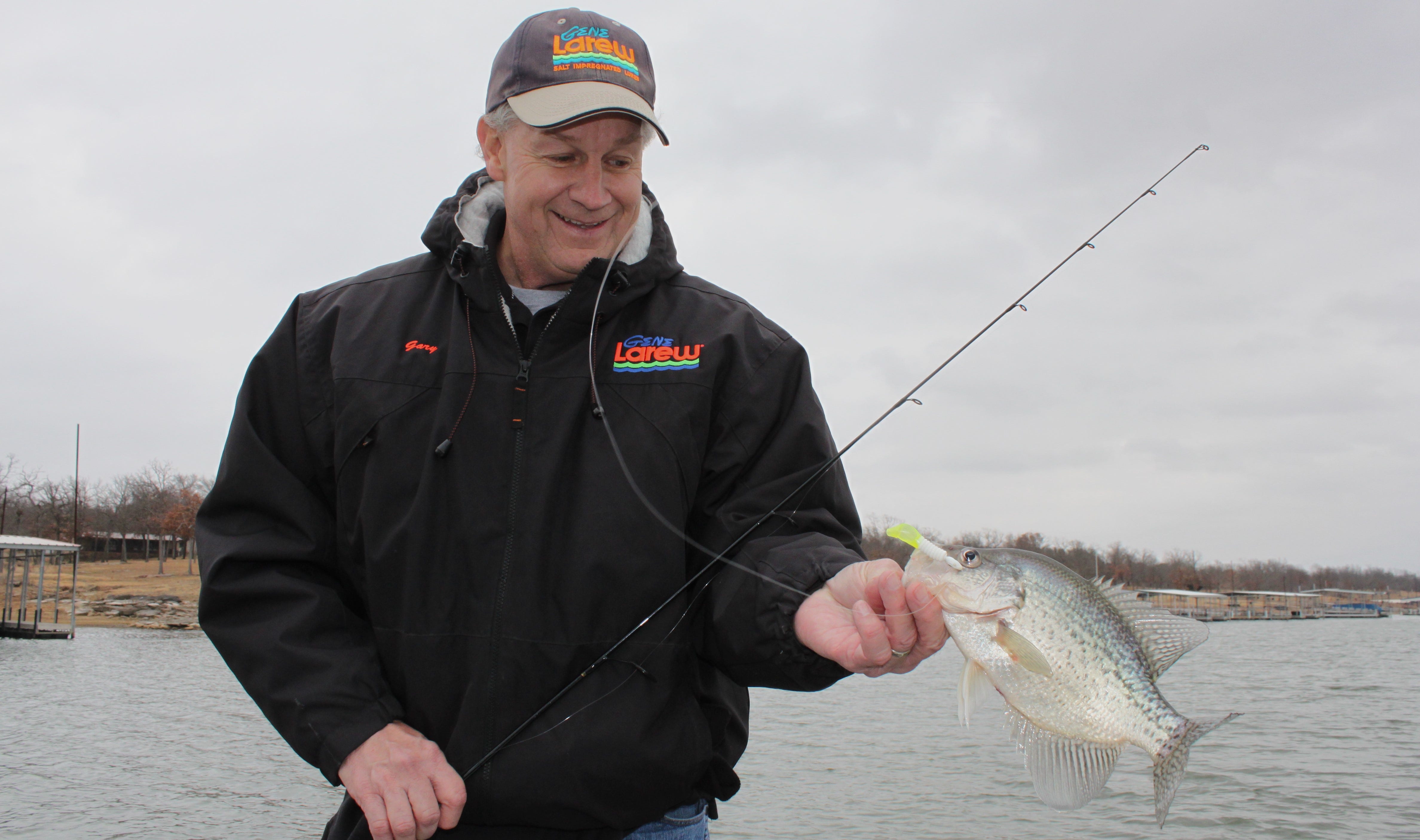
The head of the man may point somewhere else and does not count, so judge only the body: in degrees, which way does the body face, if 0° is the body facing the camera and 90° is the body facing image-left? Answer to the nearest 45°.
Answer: approximately 0°
